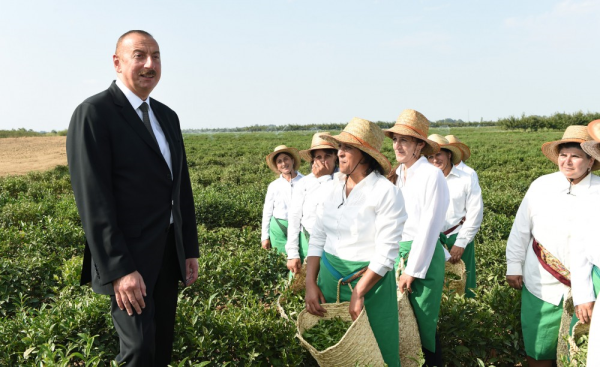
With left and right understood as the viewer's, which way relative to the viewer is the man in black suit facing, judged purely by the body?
facing the viewer and to the right of the viewer

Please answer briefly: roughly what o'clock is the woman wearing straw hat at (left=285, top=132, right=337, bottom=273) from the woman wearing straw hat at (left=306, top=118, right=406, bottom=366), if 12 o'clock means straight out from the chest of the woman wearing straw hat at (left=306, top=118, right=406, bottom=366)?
the woman wearing straw hat at (left=285, top=132, right=337, bottom=273) is roughly at 4 o'clock from the woman wearing straw hat at (left=306, top=118, right=406, bottom=366).

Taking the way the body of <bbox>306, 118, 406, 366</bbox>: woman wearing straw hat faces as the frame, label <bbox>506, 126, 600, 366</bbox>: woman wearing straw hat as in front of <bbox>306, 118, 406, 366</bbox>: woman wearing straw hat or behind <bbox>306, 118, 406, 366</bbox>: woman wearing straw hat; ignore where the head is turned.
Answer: behind

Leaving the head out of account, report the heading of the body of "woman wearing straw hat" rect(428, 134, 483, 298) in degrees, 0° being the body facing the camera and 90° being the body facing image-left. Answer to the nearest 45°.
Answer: approximately 45°

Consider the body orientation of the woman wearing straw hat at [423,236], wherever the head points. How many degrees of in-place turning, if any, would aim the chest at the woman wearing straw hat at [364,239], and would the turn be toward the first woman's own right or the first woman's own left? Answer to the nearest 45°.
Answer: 0° — they already face them

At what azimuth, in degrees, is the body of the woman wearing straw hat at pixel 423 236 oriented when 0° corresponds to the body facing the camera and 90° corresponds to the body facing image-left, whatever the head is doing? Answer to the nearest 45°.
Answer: approximately 45°

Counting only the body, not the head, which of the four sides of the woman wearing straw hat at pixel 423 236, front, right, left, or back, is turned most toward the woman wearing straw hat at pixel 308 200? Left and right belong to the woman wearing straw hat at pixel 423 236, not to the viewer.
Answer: right

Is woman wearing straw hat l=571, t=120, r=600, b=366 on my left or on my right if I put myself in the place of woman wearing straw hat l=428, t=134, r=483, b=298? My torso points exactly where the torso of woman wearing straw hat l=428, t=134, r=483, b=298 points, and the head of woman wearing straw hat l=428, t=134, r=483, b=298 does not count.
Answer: on my left

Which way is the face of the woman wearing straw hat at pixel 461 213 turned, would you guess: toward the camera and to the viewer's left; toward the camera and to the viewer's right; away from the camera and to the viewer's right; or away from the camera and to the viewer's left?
toward the camera and to the viewer's left
